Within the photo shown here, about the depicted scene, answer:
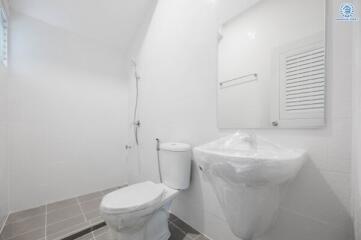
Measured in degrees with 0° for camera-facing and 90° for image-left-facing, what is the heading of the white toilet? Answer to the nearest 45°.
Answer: approximately 45°

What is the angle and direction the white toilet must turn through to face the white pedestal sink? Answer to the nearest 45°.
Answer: approximately 90° to its left

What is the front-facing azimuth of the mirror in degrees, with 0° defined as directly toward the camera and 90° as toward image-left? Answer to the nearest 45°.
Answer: approximately 45°
